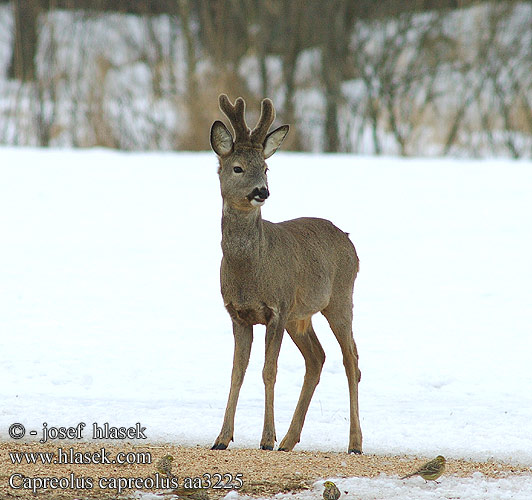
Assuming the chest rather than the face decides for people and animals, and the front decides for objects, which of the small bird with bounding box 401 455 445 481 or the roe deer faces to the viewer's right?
the small bird

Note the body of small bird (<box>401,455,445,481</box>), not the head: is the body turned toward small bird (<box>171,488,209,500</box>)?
no

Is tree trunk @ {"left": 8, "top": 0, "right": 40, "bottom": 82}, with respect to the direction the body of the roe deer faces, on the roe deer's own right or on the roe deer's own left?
on the roe deer's own right

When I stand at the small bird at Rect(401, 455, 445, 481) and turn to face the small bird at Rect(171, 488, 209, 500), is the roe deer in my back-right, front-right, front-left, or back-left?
front-right

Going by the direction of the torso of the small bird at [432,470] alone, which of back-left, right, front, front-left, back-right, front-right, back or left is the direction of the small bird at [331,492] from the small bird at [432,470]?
back-right

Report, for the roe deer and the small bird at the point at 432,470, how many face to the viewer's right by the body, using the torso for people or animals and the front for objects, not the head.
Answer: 1

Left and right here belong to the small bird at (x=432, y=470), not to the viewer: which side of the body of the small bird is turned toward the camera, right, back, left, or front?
right

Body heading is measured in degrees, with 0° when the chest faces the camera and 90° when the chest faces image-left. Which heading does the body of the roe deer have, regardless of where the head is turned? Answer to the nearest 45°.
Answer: approximately 45°

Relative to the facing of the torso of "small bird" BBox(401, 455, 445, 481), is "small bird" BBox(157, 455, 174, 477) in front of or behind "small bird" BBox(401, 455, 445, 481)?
behind

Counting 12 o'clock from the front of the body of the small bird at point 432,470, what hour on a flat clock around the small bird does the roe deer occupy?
The roe deer is roughly at 7 o'clock from the small bird.

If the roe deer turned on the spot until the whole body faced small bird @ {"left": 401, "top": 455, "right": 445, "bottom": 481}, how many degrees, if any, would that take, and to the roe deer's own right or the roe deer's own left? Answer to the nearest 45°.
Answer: approximately 90° to the roe deer's own left
